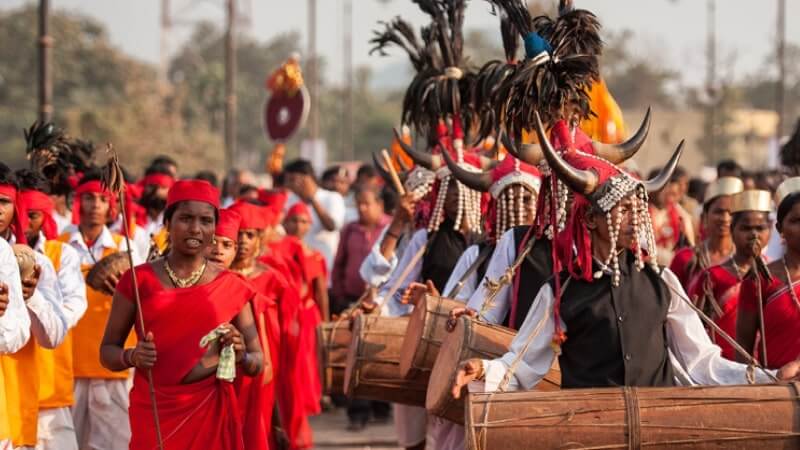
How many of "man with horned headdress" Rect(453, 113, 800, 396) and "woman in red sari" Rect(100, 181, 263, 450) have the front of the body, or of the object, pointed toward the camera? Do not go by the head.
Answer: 2

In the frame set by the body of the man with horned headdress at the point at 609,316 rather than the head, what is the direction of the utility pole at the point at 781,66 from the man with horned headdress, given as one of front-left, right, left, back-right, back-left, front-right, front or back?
back

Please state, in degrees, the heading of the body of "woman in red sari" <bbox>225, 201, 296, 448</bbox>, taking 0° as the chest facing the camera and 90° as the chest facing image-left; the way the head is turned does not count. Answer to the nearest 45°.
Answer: approximately 45°

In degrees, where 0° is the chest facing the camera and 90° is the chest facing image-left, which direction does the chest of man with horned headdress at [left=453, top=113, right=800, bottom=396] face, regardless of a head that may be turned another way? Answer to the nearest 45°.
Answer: approximately 0°

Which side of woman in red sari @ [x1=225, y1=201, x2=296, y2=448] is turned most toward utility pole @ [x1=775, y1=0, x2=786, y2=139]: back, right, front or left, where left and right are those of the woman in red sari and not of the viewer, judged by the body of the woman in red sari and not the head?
back
